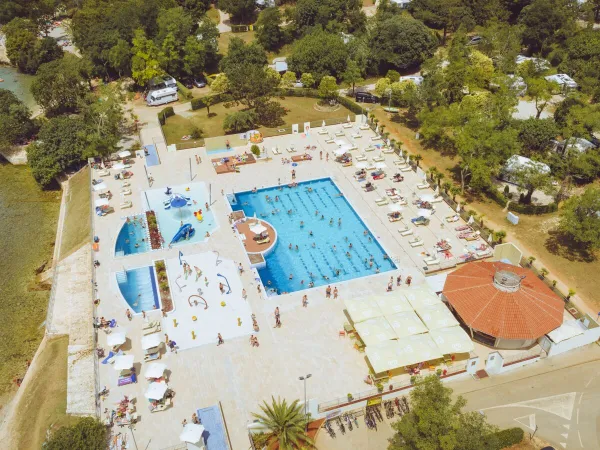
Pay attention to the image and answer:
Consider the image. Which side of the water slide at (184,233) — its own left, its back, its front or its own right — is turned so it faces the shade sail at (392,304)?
left

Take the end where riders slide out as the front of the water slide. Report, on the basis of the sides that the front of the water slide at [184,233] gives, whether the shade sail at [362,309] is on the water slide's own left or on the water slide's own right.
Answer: on the water slide's own left

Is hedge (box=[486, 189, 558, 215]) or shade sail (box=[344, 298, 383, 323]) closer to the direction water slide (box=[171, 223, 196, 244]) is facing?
the shade sail

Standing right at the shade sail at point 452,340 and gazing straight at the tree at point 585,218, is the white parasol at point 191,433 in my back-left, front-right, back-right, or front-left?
back-left

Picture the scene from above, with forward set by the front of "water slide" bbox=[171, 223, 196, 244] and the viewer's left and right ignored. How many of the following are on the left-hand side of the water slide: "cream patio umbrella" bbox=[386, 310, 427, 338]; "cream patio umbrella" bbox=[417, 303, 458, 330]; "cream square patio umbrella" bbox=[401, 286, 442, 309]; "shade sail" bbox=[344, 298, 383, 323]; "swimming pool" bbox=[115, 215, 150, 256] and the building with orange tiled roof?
5

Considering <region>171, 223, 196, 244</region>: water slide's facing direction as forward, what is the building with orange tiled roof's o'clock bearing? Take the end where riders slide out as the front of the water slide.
The building with orange tiled roof is roughly at 9 o'clock from the water slide.

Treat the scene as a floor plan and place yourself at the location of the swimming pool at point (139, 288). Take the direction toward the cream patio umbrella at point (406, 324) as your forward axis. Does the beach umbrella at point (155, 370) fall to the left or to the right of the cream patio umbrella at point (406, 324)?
right

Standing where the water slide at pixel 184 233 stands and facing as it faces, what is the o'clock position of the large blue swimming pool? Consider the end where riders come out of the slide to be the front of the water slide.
The large blue swimming pool is roughly at 8 o'clock from the water slide.

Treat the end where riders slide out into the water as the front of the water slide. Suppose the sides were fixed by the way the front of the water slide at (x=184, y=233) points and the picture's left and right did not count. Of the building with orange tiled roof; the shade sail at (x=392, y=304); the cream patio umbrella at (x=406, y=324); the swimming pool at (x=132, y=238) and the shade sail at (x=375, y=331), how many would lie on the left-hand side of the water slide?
4

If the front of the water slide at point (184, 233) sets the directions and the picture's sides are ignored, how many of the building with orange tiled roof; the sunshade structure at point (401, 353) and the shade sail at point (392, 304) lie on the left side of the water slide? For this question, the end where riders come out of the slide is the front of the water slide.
3

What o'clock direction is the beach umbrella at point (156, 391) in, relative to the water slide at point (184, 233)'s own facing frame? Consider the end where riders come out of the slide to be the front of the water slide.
The beach umbrella is roughly at 11 o'clock from the water slide.

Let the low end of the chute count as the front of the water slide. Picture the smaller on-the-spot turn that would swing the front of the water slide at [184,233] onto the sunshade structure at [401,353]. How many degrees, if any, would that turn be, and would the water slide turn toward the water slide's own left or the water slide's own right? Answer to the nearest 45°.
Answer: approximately 90° to the water slide's own left

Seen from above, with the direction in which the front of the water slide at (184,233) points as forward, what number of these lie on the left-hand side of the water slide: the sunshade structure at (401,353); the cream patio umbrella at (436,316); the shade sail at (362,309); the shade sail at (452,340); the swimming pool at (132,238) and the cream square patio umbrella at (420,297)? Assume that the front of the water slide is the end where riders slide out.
5

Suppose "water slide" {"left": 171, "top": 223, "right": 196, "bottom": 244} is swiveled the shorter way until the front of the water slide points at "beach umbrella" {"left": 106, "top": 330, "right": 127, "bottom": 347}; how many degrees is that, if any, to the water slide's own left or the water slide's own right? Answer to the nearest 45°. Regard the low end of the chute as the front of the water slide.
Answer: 0° — it already faces it

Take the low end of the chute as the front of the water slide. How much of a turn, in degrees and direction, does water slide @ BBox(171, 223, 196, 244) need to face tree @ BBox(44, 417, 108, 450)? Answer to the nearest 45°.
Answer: approximately 45° to its left

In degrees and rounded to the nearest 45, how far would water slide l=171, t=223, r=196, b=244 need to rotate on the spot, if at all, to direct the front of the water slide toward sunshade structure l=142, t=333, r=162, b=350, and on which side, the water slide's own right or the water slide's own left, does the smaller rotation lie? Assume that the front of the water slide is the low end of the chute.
approximately 45° to the water slide's own left

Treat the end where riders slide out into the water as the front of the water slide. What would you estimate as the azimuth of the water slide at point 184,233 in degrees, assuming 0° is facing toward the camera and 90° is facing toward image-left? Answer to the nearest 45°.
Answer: approximately 45°
